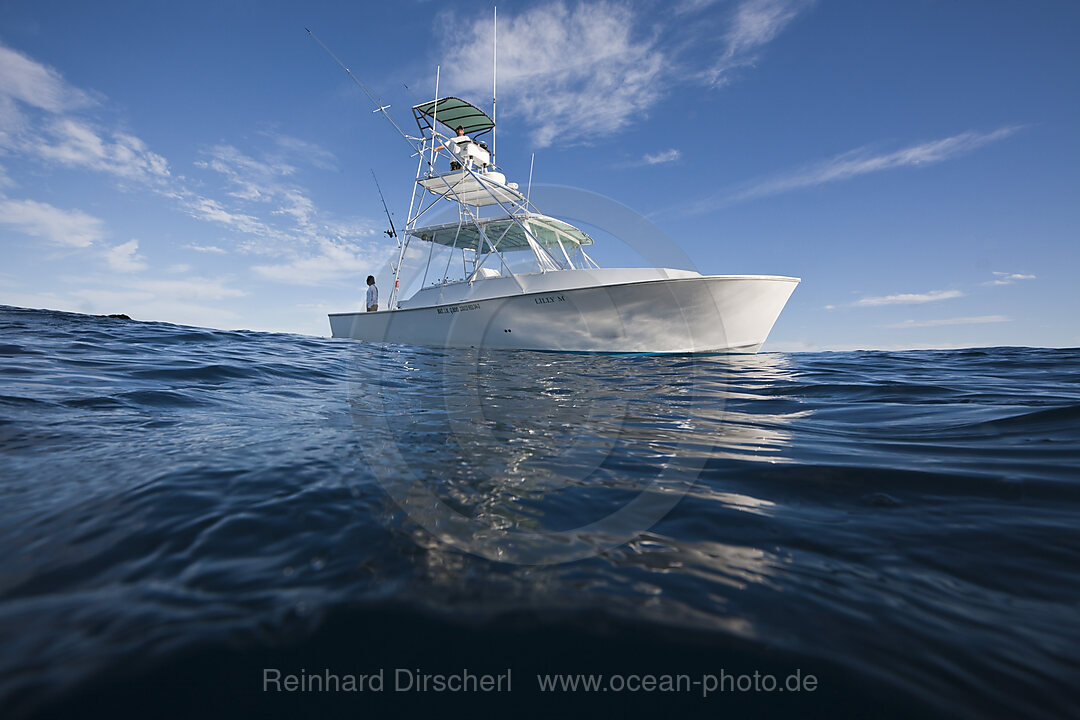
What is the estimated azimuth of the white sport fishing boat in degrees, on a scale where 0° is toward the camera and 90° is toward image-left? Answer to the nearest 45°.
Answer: approximately 315°
